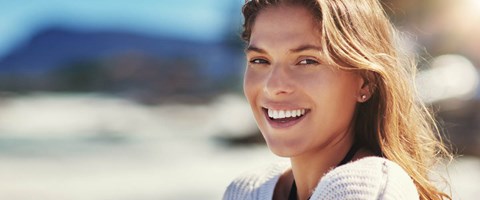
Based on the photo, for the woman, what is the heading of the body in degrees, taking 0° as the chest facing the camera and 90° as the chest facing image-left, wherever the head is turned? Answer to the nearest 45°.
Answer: approximately 45°

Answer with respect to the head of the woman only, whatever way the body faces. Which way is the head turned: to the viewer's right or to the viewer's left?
to the viewer's left

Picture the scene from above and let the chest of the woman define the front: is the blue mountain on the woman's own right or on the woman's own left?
on the woman's own right
